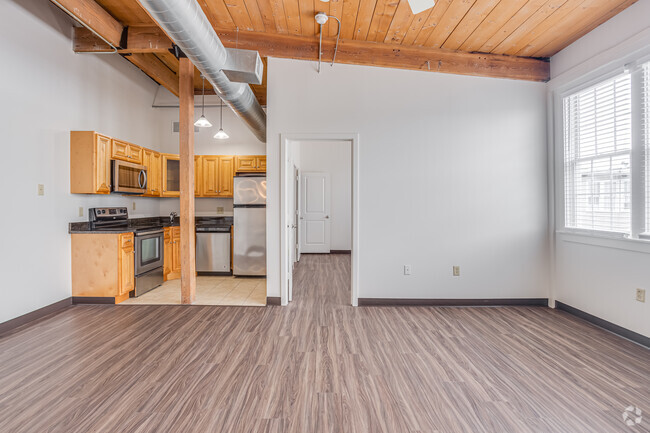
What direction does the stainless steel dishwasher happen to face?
toward the camera

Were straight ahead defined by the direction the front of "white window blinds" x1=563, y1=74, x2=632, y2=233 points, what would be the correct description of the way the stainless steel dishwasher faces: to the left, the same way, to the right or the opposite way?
to the left

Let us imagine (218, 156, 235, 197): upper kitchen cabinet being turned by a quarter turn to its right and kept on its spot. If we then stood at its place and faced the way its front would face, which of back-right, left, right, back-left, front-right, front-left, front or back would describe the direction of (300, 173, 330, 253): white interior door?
back-right

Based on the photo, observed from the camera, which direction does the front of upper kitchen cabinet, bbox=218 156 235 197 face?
facing the viewer

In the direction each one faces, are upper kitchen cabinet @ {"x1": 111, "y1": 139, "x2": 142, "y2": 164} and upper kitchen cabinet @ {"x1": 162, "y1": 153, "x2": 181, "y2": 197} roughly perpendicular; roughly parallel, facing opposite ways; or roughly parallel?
roughly parallel

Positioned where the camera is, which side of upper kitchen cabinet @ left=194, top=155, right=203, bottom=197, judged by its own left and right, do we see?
front

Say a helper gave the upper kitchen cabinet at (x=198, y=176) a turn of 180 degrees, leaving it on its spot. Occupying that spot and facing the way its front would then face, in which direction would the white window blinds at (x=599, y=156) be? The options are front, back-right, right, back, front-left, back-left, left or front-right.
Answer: back-right

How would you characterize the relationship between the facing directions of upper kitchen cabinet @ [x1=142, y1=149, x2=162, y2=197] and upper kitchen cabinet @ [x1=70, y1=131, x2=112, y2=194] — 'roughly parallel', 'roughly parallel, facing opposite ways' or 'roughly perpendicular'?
roughly parallel

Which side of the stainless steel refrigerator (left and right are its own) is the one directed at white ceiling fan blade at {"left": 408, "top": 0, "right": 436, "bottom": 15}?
front

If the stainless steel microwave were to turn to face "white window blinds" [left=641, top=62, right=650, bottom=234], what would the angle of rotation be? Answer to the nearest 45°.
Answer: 0° — it already faces it

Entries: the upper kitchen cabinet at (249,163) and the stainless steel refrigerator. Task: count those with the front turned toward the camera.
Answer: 2
